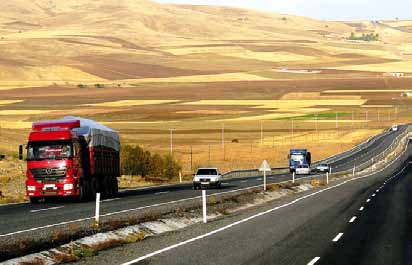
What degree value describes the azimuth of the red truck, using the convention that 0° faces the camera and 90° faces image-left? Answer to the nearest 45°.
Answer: approximately 45°
